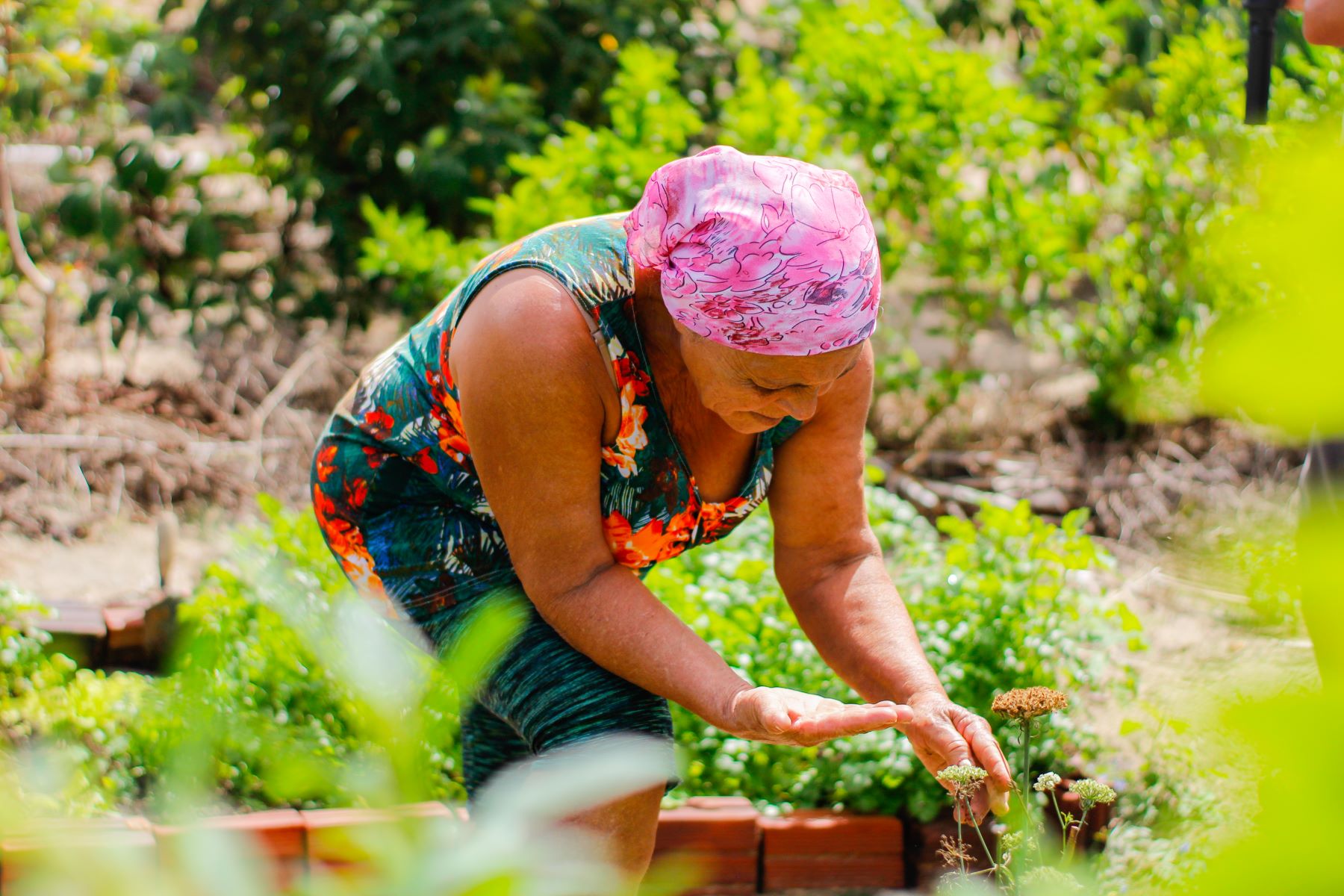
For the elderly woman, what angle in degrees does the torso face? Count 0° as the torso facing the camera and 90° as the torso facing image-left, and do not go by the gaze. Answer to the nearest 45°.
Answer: approximately 315°

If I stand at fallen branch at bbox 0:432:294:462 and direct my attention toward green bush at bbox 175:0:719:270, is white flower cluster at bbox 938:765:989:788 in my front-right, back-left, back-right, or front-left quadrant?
back-right

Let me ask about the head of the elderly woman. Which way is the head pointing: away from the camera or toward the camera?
toward the camera

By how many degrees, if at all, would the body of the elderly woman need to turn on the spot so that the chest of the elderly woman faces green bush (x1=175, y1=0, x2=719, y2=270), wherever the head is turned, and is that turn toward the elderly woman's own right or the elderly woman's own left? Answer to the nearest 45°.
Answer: approximately 135° to the elderly woman's own left

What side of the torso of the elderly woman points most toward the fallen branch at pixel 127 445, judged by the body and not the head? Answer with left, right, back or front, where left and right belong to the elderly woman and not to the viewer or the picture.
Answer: back

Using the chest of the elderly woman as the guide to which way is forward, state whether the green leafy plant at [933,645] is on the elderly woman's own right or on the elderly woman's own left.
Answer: on the elderly woman's own left

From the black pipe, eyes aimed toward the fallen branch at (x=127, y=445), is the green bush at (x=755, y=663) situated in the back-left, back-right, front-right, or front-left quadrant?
front-left
